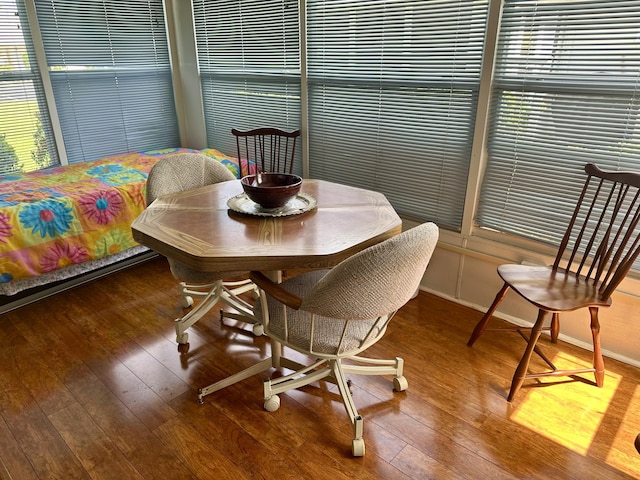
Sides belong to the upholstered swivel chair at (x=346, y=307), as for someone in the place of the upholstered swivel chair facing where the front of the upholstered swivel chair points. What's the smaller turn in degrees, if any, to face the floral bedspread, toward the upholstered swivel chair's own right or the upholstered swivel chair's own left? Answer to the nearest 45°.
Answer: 0° — it already faces it

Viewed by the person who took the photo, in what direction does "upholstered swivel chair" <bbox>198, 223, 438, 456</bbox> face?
facing away from the viewer and to the left of the viewer

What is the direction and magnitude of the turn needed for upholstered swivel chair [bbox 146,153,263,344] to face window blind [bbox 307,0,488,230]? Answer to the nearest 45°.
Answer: approximately 45° to its left

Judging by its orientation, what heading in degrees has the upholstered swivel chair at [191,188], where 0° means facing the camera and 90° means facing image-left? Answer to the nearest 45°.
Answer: approximately 315°

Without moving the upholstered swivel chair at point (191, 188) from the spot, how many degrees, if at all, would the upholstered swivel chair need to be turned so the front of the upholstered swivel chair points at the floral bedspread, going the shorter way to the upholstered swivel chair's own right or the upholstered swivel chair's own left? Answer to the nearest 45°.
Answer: approximately 180°

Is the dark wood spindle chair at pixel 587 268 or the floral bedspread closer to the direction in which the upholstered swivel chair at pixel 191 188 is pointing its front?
the dark wood spindle chair

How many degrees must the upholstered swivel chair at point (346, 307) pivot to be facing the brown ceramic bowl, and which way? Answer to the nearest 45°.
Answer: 0° — it already faces it

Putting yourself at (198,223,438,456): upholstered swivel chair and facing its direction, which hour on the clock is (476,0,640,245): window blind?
The window blind is roughly at 3 o'clock from the upholstered swivel chair.
